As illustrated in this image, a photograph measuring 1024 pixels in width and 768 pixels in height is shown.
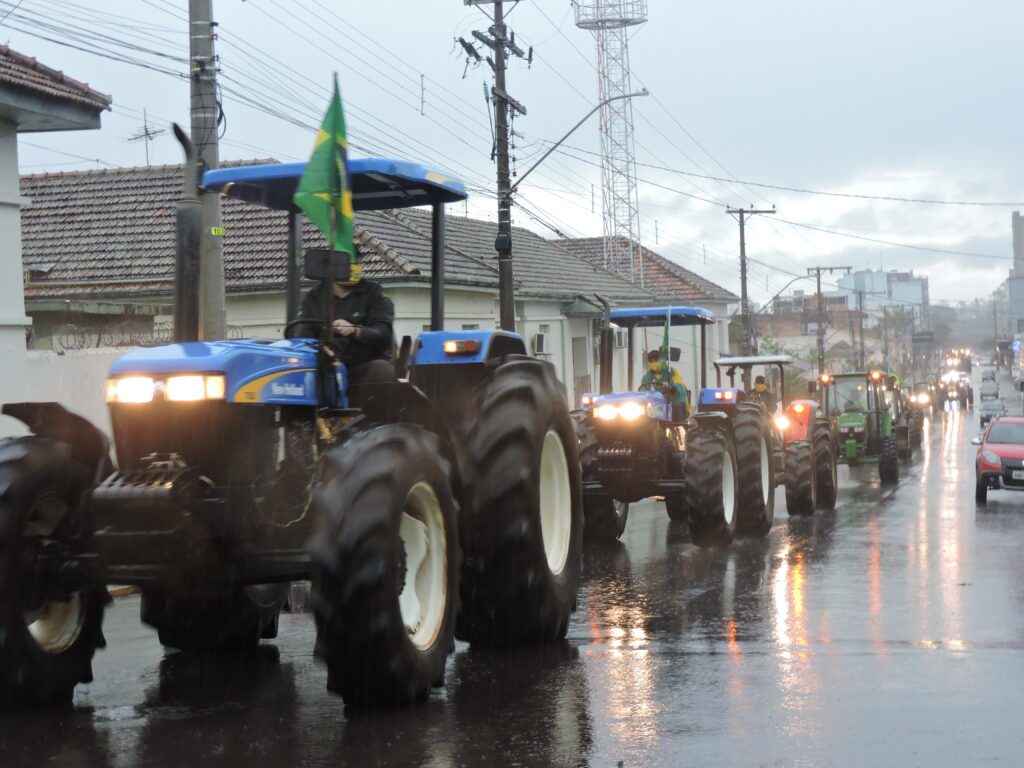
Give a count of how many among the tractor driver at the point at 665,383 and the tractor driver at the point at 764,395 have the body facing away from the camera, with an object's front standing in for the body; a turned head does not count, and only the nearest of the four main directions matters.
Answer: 0

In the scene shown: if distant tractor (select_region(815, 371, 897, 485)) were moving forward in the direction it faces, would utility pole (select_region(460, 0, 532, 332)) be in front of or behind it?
in front

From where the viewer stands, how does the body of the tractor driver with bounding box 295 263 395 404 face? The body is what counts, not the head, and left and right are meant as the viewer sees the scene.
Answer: facing the viewer and to the left of the viewer

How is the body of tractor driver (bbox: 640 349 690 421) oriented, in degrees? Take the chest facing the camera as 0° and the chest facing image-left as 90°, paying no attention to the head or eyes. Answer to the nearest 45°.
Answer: approximately 45°

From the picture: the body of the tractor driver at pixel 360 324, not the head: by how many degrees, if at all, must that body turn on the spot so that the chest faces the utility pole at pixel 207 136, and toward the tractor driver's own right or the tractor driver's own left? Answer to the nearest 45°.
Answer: approximately 135° to the tractor driver's own right

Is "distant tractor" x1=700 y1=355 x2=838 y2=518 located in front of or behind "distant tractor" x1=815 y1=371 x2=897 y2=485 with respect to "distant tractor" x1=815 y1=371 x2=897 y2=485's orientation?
in front

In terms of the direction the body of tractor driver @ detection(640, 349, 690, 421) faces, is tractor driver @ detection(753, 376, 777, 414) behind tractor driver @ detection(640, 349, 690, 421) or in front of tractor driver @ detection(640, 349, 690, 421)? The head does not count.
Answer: behind

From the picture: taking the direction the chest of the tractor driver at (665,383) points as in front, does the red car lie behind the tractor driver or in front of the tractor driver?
behind

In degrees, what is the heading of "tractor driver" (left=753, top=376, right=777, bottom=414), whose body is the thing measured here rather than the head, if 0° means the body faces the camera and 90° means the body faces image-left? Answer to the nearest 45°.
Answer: approximately 45°

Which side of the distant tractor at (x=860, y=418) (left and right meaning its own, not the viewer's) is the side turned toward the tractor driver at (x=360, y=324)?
front
